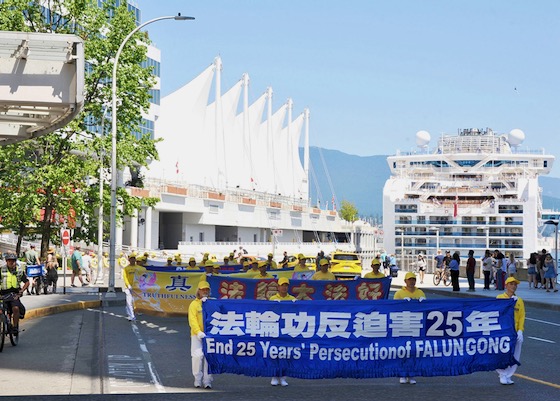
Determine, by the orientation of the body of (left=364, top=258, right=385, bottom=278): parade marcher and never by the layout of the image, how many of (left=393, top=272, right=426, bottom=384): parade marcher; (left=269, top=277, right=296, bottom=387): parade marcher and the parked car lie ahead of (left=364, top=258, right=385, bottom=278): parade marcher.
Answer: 2

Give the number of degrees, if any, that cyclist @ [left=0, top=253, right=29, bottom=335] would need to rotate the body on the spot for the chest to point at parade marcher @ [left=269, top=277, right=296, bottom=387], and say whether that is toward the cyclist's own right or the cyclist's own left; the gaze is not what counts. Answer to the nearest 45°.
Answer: approximately 45° to the cyclist's own left

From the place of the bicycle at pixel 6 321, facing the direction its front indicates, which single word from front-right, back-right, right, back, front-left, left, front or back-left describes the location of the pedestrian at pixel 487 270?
back-left

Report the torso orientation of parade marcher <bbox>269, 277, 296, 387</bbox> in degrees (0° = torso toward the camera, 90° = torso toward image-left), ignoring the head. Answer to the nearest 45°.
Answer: approximately 0°

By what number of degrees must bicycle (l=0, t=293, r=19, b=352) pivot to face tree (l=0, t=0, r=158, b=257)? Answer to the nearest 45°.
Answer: approximately 180°

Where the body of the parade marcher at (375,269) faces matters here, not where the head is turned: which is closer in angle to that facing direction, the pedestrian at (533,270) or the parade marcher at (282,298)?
the parade marcher

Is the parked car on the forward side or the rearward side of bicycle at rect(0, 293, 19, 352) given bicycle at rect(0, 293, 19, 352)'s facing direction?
on the rearward side

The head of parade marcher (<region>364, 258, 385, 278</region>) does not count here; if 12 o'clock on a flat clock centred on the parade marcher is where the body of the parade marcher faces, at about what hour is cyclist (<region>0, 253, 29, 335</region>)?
The cyclist is roughly at 2 o'clock from the parade marcher.

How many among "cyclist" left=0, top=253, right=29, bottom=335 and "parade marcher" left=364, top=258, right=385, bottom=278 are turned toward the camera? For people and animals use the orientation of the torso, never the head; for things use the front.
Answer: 2

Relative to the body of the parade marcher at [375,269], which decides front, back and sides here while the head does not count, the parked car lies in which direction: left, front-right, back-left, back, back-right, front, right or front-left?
back

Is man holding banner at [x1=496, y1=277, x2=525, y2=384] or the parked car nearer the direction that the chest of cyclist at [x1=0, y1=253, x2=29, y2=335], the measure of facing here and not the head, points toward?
the man holding banner
